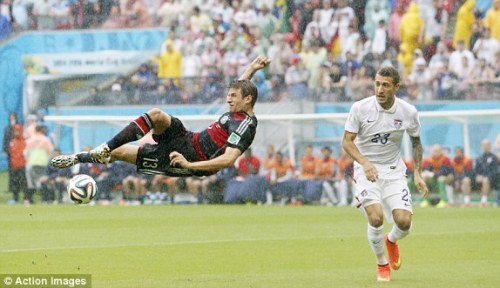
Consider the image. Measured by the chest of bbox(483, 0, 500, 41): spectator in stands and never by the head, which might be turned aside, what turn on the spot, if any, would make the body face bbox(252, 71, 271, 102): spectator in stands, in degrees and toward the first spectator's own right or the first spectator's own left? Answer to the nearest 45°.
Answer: approximately 90° to the first spectator's own right

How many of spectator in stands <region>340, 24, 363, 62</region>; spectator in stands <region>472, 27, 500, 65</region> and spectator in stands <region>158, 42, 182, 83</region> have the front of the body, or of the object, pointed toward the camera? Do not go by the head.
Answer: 3

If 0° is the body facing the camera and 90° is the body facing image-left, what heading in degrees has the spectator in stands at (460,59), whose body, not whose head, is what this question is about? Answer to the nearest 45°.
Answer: approximately 0°

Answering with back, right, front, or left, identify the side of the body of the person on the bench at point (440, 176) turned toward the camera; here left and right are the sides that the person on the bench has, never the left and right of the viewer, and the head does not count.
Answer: front

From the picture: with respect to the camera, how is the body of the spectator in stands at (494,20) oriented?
toward the camera

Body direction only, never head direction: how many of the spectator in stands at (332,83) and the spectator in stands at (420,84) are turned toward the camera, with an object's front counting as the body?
2

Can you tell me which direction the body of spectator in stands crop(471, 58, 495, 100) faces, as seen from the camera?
toward the camera

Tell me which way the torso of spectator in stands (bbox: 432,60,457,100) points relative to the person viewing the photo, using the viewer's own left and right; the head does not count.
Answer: facing the viewer

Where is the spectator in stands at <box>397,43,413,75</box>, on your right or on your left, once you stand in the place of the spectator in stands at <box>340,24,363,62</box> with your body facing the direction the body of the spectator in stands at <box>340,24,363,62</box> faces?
on your left

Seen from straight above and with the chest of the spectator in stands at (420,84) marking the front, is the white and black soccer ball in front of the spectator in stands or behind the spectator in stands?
in front

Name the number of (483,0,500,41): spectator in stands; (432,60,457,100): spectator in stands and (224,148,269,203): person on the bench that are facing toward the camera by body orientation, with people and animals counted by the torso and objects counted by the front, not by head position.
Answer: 3
